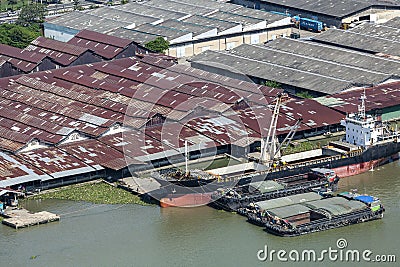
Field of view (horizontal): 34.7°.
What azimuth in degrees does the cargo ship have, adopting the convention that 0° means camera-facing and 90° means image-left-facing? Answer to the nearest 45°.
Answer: approximately 45°

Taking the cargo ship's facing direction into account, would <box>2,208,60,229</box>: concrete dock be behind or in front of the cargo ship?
in front

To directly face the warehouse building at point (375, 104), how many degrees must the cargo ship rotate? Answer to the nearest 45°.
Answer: approximately 135° to its right

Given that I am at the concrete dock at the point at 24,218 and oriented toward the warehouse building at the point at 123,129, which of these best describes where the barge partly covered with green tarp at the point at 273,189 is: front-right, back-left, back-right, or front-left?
front-right

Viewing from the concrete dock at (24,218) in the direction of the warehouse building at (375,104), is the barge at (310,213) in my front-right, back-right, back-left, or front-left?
front-right
